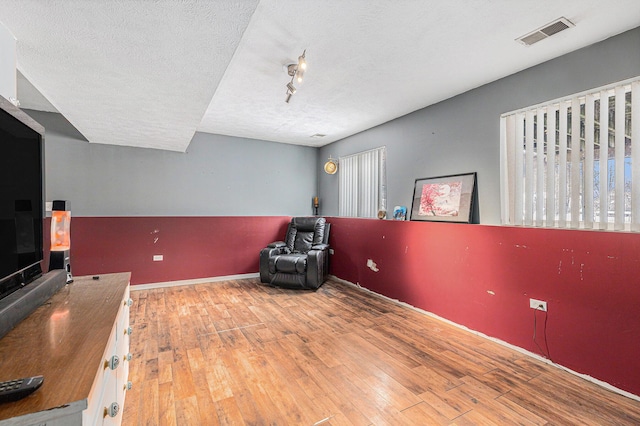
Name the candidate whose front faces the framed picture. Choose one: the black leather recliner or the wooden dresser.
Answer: the wooden dresser

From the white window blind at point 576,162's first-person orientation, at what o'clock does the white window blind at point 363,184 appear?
the white window blind at point 363,184 is roughly at 2 o'clock from the white window blind at point 576,162.

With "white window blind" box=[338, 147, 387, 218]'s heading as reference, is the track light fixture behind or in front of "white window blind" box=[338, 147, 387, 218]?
in front

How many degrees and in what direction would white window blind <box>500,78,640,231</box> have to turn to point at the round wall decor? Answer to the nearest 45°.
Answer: approximately 45° to its right

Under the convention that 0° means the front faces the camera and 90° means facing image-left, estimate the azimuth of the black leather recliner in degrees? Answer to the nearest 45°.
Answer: approximately 45°

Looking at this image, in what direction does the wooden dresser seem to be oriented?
to the viewer's right

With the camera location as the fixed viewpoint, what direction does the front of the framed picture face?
facing the viewer and to the left of the viewer

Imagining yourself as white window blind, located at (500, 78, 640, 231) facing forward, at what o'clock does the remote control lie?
The remote control is roughly at 11 o'clock from the white window blind.

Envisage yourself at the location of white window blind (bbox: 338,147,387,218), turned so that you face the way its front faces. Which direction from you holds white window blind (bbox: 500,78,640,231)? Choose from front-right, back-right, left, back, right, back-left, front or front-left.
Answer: left

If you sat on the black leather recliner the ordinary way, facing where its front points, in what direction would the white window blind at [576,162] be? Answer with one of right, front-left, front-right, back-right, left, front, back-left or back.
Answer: left

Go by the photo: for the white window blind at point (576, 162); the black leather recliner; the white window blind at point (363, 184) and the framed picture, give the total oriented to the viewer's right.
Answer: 0
